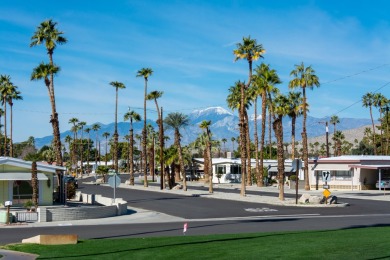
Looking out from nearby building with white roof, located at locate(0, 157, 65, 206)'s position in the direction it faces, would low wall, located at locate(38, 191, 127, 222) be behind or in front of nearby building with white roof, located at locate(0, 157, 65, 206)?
in front
